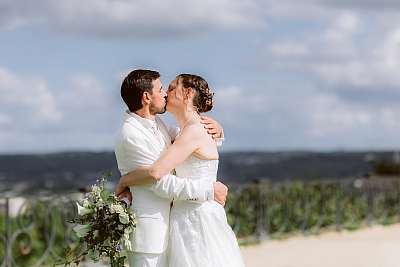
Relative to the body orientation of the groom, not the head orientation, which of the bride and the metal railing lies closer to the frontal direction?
the bride

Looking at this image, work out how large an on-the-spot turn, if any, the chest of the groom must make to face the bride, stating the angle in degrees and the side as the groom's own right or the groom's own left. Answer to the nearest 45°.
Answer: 0° — they already face them

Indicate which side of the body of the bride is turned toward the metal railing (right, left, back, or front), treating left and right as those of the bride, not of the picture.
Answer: right

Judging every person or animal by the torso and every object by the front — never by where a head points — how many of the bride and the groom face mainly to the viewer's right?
1

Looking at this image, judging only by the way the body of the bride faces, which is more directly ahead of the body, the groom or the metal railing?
the groom

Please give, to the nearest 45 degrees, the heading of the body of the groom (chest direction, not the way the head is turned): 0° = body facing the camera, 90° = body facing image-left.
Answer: approximately 270°

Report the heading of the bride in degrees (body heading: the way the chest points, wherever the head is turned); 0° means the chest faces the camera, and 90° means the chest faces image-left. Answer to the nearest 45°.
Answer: approximately 90°

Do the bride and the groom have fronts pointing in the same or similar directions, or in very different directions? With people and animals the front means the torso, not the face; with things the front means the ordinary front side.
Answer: very different directions

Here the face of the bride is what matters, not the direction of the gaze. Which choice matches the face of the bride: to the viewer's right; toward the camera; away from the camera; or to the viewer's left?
to the viewer's left

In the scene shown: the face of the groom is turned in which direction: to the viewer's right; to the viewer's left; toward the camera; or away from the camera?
to the viewer's right

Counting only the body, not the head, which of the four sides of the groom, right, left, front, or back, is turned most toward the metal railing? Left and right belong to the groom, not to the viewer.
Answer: left
